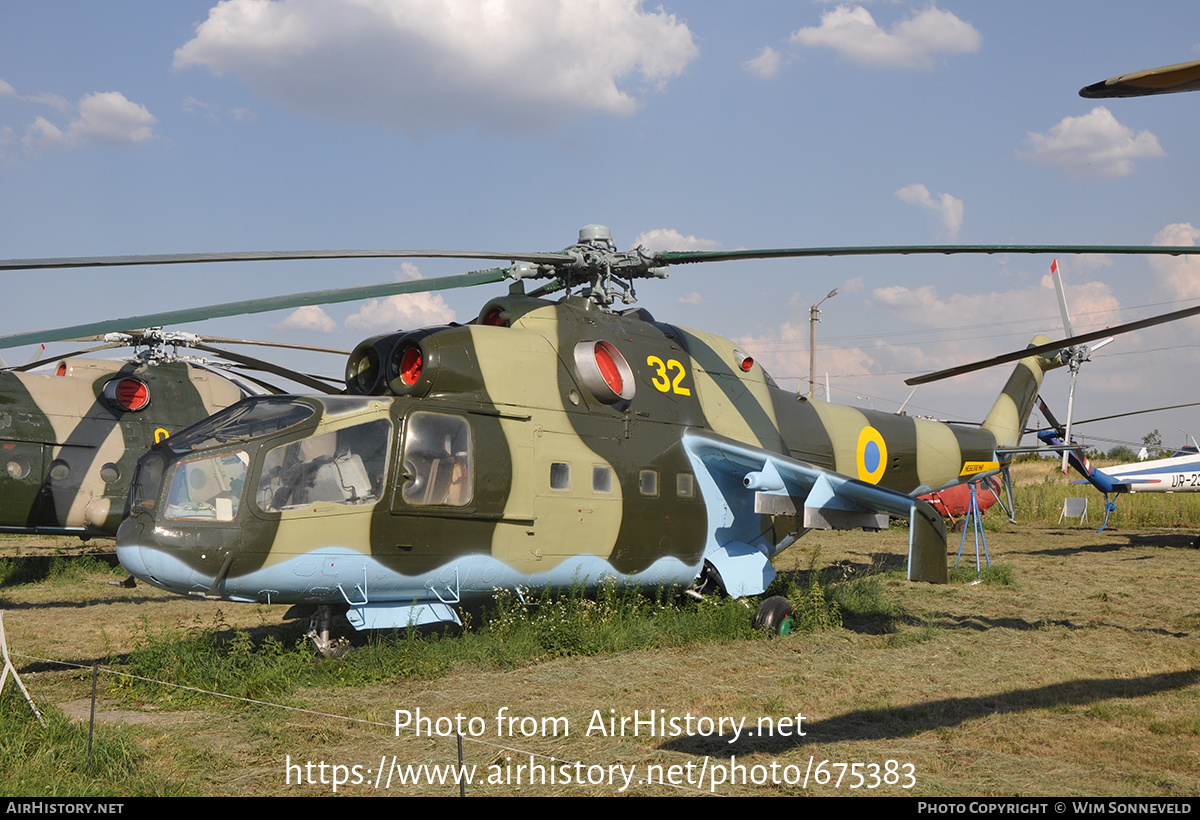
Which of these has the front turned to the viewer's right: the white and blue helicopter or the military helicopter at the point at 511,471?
the white and blue helicopter

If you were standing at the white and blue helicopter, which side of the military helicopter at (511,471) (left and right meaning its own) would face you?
back

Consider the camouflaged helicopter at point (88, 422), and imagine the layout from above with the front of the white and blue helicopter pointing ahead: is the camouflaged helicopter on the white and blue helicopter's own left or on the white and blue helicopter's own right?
on the white and blue helicopter's own right

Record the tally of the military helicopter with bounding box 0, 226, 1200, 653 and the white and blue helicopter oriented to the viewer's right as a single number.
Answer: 1

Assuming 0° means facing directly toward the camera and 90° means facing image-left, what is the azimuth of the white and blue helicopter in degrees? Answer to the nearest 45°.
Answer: approximately 270°

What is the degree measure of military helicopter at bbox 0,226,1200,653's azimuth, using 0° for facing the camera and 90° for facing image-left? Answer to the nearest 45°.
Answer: approximately 45°

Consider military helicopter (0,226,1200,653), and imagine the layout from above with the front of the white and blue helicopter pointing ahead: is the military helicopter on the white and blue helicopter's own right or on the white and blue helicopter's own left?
on the white and blue helicopter's own right
